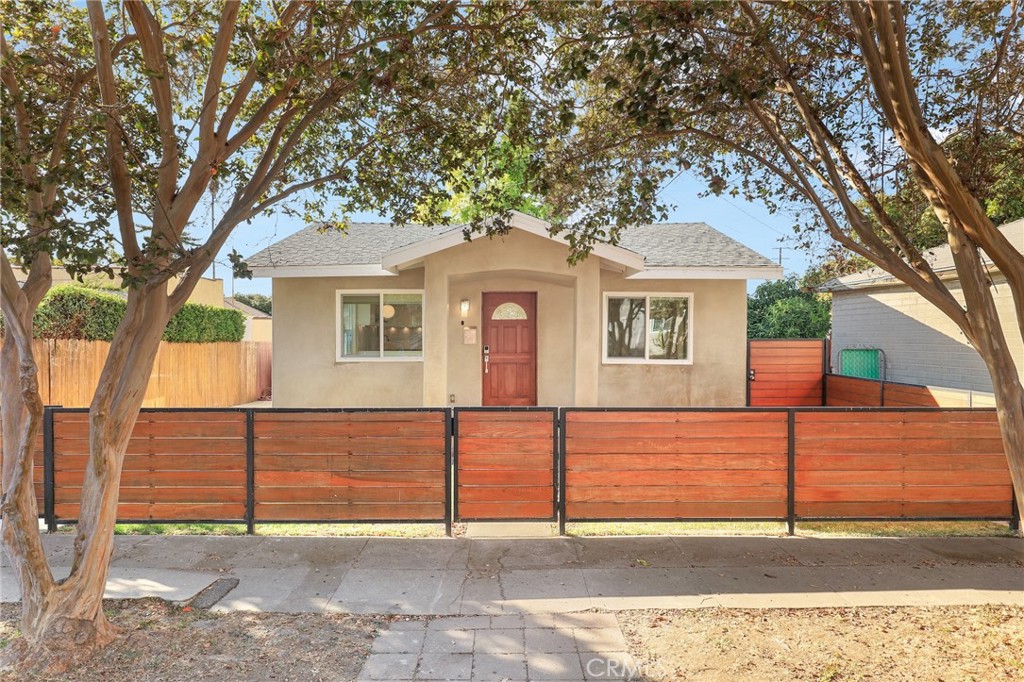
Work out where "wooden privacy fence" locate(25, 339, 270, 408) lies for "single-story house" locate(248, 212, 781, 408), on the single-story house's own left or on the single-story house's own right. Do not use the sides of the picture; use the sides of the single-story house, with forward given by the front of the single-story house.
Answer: on the single-story house's own right

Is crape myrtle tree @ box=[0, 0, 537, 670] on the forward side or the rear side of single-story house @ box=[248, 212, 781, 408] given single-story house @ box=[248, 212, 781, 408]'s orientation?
on the forward side

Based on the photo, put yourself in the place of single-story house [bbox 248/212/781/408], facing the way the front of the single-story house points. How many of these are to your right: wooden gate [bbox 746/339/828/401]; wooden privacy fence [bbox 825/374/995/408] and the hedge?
1

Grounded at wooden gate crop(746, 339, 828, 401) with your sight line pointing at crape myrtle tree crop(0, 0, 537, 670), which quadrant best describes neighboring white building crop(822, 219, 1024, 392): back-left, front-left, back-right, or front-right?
back-left

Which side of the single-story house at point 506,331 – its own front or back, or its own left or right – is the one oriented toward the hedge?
right

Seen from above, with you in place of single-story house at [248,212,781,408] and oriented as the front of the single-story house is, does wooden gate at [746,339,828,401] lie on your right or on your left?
on your left

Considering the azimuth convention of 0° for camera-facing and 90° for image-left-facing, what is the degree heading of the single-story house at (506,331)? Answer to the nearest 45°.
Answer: approximately 0°

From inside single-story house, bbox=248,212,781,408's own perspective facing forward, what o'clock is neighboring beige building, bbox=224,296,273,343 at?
The neighboring beige building is roughly at 5 o'clock from the single-story house.

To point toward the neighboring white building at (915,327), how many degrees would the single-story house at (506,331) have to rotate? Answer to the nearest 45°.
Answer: approximately 90° to its left

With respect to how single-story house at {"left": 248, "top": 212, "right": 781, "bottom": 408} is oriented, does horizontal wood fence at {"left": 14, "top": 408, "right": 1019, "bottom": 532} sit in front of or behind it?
in front

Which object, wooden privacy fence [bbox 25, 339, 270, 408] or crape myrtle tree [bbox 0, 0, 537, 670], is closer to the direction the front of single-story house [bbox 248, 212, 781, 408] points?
the crape myrtle tree
